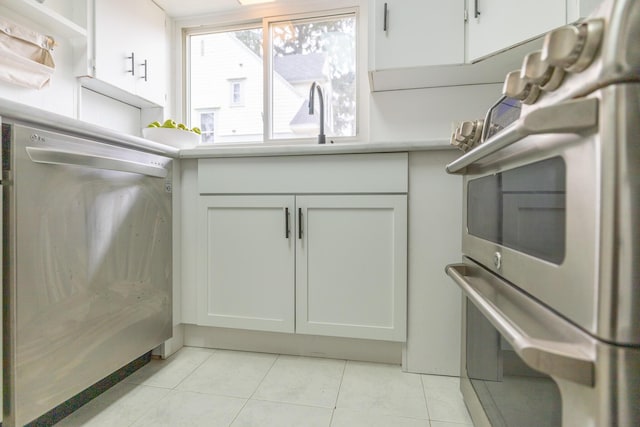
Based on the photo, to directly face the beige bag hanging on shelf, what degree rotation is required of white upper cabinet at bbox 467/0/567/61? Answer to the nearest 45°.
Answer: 0° — it already faces it

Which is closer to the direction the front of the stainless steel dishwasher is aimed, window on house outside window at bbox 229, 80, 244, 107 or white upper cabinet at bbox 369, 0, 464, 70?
the white upper cabinet

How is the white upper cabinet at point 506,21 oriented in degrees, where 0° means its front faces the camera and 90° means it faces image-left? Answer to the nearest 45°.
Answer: approximately 45°

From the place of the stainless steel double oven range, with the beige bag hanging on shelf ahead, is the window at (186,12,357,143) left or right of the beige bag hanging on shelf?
right

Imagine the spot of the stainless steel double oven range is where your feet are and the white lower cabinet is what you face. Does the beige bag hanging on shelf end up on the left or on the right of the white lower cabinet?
left

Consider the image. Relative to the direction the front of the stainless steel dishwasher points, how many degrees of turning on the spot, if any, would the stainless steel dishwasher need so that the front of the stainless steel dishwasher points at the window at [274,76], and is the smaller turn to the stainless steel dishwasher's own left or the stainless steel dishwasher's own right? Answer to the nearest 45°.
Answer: approximately 90° to the stainless steel dishwasher's own left

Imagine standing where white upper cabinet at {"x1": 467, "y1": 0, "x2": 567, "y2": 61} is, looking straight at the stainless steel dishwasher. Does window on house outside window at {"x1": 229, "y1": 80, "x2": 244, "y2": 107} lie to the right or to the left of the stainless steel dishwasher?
right

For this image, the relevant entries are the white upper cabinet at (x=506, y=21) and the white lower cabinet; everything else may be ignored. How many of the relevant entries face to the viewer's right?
0

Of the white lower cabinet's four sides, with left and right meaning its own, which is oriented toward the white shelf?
right

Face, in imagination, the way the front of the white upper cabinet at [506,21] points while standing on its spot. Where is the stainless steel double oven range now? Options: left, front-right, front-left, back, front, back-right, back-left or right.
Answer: front-left

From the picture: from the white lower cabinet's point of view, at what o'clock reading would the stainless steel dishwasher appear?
The stainless steel dishwasher is roughly at 2 o'clock from the white lower cabinet.

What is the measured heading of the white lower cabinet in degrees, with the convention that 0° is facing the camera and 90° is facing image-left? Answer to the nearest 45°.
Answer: approximately 0°

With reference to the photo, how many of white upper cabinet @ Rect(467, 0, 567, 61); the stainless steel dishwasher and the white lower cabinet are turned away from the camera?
0

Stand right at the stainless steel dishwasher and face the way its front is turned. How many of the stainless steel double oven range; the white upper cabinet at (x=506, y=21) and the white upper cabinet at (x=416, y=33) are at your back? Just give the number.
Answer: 0

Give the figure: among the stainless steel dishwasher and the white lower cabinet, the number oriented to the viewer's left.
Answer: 0

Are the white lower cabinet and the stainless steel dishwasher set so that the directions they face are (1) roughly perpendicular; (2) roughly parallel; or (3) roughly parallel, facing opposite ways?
roughly perpendicular
